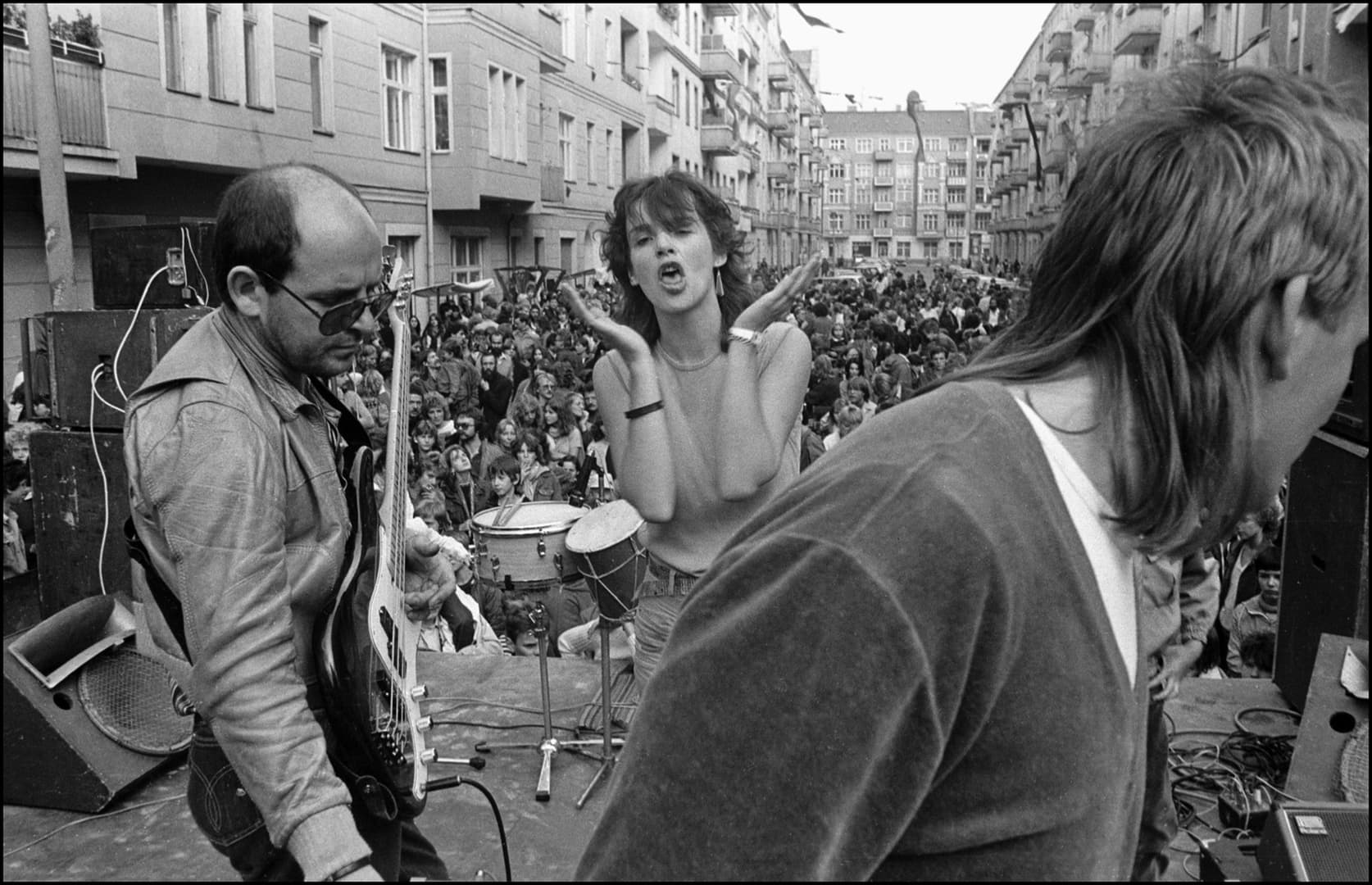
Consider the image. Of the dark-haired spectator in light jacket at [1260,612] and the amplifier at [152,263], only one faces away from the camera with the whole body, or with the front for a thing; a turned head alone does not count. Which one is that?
the amplifier

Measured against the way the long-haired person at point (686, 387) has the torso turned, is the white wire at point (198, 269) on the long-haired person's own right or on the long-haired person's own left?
on the long-haired person's own right

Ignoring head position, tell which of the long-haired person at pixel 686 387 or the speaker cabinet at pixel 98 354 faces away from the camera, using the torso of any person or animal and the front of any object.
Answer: the speaker cabinet

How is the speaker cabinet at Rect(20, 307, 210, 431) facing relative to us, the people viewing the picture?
facing away from the viewer

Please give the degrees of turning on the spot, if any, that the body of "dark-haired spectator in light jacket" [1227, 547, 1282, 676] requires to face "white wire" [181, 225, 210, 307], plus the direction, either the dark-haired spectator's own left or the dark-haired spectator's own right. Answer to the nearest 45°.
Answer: approximately 45° to the dark-haired spectator's own right

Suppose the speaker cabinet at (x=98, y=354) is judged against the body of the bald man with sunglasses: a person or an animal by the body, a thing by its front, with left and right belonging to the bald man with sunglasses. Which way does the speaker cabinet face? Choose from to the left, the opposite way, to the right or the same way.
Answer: to the left

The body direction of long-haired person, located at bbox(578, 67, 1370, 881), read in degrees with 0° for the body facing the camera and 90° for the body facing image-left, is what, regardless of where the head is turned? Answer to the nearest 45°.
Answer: approximately 270°

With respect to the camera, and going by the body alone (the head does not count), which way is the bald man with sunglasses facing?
to the viewer's right

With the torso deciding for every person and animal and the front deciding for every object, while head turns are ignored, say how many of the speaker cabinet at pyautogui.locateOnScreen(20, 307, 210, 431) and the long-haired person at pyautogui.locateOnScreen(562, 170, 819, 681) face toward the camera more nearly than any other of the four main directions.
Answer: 1

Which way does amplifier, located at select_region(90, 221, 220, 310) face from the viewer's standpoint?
away from the camera

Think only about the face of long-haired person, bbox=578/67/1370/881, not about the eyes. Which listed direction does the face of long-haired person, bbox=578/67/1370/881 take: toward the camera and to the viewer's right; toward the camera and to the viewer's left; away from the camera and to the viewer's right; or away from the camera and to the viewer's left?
away from the camera and to the viewer's right

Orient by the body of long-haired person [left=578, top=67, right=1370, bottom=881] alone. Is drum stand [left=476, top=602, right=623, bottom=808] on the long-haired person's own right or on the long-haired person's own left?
on the long-haired person's own left
